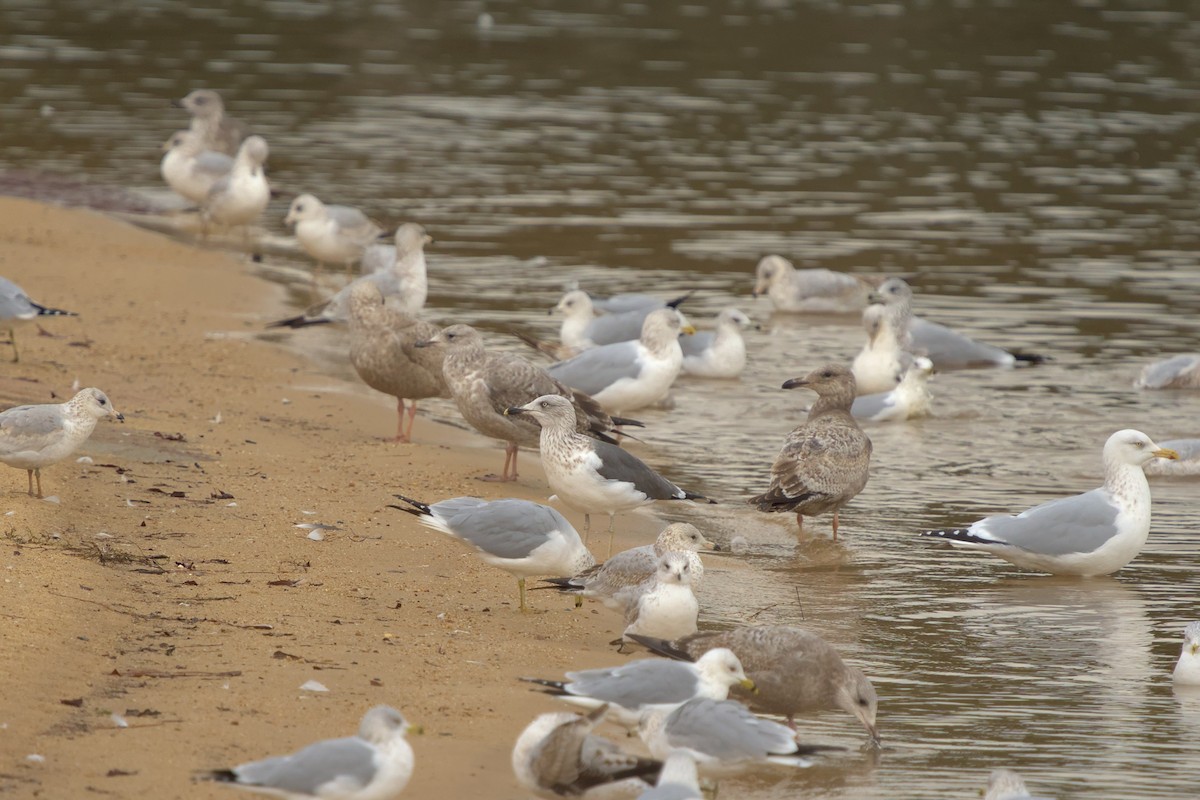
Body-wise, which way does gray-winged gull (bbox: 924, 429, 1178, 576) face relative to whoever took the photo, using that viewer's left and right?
facing to the right of the viewer

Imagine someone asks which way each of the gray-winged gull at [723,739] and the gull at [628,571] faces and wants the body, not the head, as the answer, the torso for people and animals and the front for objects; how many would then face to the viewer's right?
1

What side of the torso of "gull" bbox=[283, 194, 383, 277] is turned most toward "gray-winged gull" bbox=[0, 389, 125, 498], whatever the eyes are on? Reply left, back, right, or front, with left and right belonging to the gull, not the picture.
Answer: left

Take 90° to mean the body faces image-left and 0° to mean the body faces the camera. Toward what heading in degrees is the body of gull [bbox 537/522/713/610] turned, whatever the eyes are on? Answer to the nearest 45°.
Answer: approximately 270°

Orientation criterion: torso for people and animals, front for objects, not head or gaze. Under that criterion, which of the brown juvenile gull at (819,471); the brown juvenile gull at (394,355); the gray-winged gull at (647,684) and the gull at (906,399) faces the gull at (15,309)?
the brown juvenile gull at (394,355)

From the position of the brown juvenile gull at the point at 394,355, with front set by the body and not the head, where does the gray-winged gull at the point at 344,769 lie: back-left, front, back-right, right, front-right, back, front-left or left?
left

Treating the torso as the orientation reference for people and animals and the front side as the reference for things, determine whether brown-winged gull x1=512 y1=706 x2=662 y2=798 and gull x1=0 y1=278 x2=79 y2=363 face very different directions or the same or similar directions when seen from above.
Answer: same or similar directions

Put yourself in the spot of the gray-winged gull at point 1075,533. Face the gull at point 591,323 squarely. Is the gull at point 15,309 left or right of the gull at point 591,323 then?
left

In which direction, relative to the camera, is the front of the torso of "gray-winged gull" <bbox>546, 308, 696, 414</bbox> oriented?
to the viewer's right

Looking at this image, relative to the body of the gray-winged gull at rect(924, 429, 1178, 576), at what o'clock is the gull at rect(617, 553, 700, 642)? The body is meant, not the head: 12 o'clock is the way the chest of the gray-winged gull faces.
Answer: The gull is roughly at 4 o'clock from the gray-winged gull.

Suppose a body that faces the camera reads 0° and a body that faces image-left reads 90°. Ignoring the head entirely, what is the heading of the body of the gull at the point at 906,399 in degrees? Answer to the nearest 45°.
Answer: approximately 270°

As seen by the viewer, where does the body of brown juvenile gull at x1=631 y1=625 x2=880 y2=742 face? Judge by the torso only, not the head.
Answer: to the viewer's right

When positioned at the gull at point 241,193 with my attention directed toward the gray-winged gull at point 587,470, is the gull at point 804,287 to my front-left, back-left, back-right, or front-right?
front-left

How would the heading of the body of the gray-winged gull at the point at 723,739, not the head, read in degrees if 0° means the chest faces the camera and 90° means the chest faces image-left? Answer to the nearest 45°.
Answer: approximately 90°

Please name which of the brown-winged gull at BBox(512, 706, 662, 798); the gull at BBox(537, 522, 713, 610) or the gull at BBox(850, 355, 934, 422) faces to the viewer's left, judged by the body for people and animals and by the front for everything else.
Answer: the brown-winged gull

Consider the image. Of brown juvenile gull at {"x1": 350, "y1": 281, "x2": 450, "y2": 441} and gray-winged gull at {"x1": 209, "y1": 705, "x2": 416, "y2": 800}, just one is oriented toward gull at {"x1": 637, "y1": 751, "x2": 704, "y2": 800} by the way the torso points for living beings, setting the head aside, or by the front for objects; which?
the gray-winged gull

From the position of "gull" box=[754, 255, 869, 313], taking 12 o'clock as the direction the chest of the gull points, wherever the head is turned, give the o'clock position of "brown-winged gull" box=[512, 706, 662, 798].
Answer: The brown-winged gull is roughly at 9 o'clock from the gull.

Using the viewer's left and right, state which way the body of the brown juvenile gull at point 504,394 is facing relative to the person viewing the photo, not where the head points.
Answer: facing to the left of the viewer

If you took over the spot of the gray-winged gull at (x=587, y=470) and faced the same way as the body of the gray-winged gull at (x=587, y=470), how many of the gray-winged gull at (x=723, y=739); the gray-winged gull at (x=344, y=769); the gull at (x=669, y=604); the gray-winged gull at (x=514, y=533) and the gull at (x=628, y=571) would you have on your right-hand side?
0

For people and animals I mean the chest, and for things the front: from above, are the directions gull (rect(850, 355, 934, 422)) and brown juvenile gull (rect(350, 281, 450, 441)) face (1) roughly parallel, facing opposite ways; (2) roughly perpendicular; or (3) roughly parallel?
roughly parallel, facing opposite ways

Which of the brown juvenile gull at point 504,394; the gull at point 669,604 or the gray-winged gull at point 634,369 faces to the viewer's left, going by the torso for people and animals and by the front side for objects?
the brown juvenile gull
